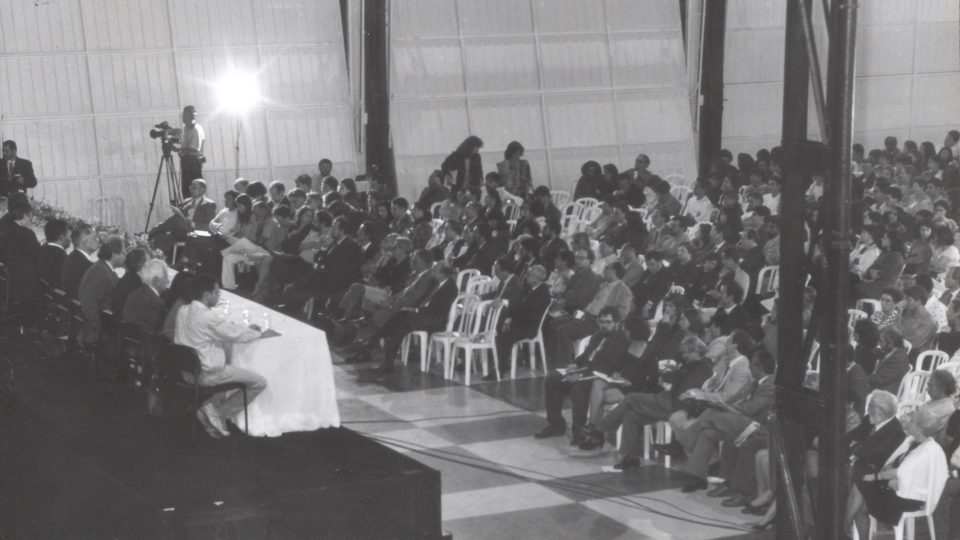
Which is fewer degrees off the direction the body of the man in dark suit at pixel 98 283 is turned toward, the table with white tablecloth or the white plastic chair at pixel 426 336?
the white plastic chair

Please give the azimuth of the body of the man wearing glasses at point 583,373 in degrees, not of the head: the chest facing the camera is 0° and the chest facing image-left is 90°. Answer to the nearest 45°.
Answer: approximately 45°

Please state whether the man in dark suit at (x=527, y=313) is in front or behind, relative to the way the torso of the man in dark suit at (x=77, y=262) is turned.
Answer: in front

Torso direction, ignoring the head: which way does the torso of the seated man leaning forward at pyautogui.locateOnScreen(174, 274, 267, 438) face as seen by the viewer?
to the viewer's right

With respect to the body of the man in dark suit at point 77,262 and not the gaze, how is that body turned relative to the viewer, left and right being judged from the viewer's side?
facing to the right of the viewer

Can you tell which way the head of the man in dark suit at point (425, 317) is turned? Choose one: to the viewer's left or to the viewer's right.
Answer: to the viewer's left

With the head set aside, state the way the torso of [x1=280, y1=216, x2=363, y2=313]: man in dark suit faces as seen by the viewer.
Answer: to the viewer's left

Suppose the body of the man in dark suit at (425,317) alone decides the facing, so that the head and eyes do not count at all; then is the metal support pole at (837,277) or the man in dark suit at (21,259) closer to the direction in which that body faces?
the man in dark suit

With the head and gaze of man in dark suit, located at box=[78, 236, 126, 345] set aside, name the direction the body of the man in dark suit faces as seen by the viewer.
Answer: to the viewer's right

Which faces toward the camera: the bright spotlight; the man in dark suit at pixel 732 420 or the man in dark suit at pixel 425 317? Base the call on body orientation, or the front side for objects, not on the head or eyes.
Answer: the bright spotlight

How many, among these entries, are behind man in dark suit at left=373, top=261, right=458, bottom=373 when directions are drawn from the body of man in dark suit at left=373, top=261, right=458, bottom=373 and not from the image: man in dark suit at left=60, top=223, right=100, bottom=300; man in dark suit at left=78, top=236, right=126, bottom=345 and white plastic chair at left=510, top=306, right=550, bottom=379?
1

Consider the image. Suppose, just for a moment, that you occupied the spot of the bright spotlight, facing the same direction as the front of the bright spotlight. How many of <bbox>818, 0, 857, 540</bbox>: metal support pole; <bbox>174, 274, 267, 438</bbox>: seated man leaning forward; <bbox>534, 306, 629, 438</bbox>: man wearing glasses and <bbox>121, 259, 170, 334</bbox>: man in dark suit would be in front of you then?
4

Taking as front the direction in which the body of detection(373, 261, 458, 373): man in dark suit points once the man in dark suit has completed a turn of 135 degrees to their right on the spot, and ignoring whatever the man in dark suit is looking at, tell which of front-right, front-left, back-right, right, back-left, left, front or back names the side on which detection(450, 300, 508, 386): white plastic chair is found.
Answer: right

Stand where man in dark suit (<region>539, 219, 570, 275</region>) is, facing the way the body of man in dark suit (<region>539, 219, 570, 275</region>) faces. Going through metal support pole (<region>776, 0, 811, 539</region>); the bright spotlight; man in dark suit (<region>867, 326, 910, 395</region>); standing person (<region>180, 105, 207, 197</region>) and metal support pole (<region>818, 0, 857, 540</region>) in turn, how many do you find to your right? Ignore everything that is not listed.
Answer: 2

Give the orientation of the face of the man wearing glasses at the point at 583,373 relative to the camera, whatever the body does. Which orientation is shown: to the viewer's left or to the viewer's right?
to the viewer's left

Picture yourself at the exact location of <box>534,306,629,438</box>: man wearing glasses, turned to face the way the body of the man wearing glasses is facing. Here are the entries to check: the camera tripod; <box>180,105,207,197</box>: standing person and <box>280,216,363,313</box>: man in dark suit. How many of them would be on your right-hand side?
3

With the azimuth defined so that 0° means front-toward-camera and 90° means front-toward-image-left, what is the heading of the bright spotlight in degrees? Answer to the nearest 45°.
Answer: approximately 0°

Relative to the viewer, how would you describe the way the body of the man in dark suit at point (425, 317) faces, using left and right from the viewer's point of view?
facing to the left of the viewer
